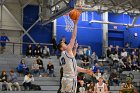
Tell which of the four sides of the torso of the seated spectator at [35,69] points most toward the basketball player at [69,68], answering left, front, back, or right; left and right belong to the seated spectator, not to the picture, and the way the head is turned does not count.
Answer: front

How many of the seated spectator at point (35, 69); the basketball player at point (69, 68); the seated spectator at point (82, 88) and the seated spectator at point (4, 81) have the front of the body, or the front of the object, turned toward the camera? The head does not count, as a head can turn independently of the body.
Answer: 3

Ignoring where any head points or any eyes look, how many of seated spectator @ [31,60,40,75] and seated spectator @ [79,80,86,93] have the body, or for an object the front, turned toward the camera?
2

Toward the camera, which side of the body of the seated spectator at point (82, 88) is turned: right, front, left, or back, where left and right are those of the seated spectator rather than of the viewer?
front

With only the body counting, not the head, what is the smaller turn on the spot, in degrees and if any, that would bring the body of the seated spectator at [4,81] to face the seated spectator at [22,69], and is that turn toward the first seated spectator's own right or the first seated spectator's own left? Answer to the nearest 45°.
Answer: approximately 135° to the first seated spectator's own left

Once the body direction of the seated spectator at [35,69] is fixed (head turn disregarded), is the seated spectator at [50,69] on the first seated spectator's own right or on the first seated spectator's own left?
on the first seated spectator's own left

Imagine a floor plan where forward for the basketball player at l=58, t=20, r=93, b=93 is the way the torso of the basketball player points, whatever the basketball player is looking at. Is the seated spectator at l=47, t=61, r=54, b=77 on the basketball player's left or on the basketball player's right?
on the basketball player's left

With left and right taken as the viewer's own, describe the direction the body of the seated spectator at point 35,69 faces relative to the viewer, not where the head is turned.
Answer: facing the viewer

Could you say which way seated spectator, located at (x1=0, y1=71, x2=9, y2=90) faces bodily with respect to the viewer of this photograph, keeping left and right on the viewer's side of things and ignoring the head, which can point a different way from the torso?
facing the viewer
